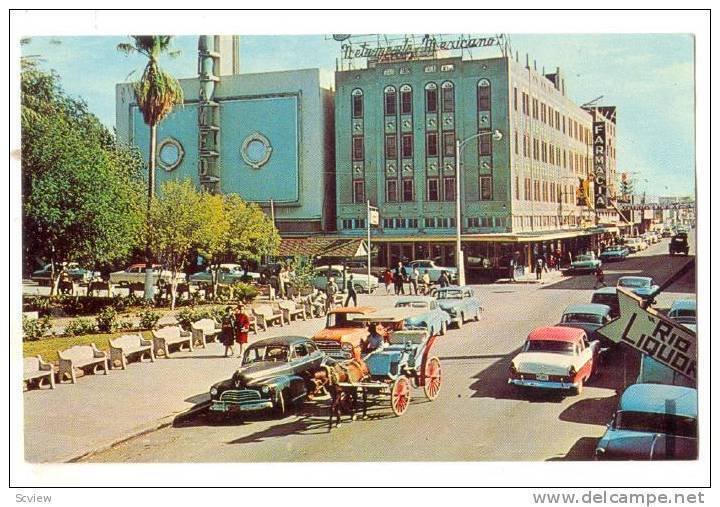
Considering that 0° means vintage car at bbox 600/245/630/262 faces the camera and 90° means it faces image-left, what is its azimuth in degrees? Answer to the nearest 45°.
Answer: approximately 45°

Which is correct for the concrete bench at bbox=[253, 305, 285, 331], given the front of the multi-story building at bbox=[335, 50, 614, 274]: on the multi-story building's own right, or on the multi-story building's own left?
on the multi-story building's own right

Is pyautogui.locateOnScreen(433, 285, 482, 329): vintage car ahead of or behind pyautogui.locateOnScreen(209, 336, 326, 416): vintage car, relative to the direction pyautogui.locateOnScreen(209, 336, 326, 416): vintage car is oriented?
behind

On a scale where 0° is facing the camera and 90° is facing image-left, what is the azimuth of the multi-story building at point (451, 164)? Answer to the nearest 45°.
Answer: approximately 0°

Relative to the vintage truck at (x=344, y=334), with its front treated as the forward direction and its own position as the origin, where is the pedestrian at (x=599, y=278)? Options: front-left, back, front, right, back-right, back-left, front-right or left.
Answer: back-left

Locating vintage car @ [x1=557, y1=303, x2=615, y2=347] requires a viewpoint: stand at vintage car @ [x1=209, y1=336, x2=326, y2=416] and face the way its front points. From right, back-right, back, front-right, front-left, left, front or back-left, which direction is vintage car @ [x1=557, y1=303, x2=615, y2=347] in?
back-left

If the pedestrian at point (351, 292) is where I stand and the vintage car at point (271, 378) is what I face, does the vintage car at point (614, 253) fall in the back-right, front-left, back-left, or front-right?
back-left

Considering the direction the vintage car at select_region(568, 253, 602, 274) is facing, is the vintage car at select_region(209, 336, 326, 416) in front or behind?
in front

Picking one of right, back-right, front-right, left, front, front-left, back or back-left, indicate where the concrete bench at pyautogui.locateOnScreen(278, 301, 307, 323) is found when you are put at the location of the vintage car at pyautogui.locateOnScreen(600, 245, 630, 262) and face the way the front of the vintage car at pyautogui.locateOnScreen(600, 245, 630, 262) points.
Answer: front-left
